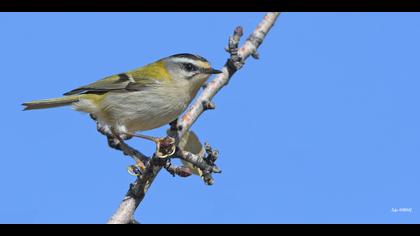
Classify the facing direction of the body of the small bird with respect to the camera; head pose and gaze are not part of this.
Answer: to the viewer's right
